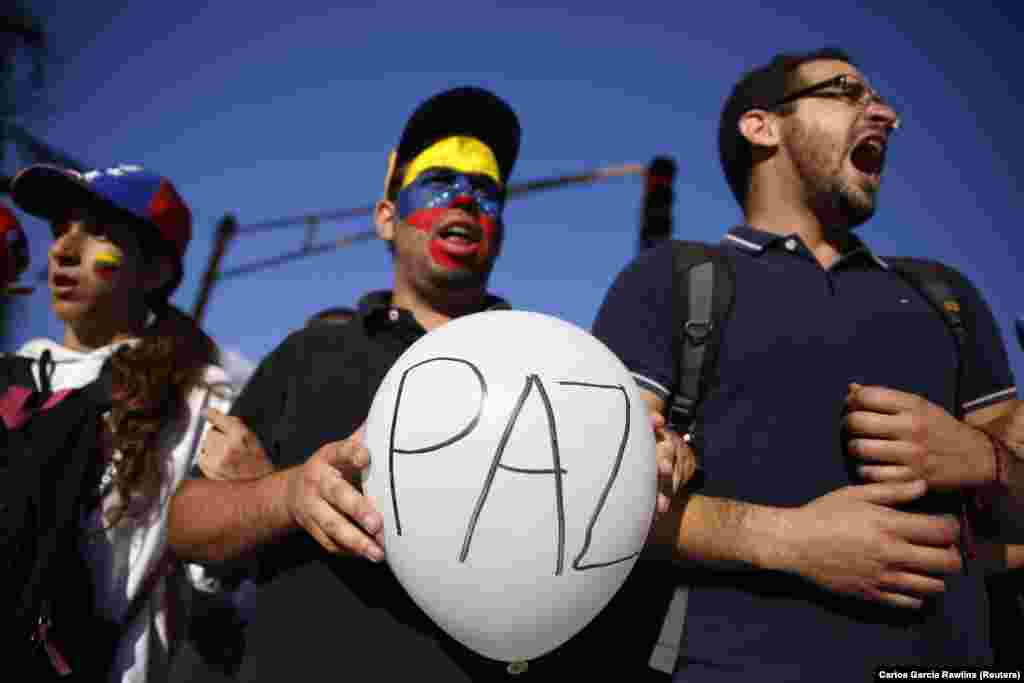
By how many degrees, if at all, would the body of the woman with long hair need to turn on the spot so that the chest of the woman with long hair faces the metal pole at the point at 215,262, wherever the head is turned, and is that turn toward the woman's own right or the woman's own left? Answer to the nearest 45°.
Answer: approximately 135° to the woman's own right

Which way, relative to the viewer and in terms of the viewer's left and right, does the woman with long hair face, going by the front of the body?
facing the viewer and to the left of the viewer

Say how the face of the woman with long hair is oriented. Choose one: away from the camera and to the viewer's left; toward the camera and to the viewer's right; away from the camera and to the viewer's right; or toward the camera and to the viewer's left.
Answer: toward the camera and to the viewer's left
